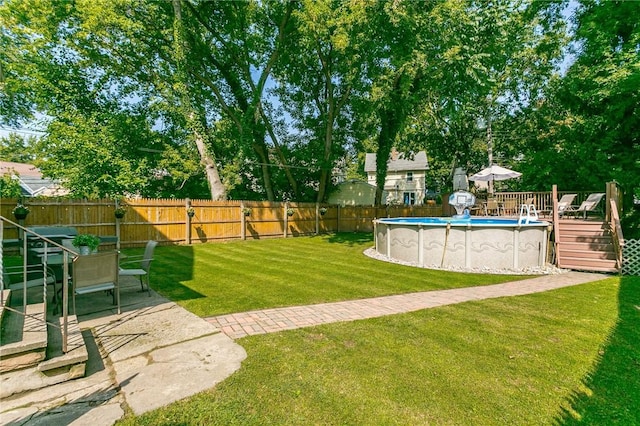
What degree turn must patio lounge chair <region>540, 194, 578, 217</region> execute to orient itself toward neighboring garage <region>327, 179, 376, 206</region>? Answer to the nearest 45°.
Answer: approximately 45° to its right

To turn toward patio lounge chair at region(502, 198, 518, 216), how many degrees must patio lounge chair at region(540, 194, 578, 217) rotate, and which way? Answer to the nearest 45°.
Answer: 0° — it already faces it

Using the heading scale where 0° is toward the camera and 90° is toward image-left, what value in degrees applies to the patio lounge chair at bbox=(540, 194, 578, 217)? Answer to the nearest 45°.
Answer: approximately 90°
